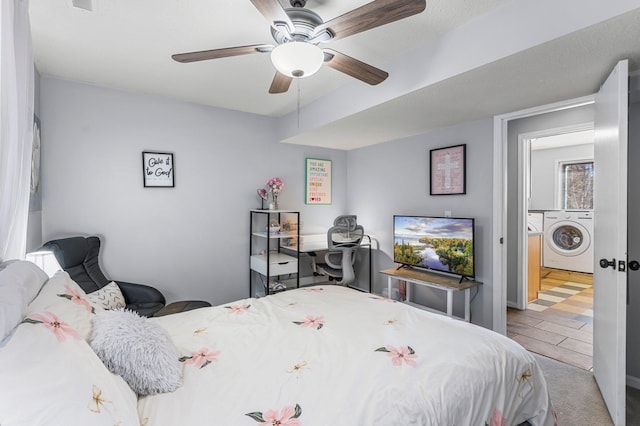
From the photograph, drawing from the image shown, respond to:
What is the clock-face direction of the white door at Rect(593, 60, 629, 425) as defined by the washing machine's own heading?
The white door is roughly at 12 o'clock from the washing machine.

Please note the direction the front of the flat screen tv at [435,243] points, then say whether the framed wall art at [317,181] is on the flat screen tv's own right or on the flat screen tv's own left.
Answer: on the flat screen tv's own right

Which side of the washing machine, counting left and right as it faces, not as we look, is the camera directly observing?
front

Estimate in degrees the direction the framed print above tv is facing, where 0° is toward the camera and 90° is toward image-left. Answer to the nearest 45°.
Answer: approximately 45°

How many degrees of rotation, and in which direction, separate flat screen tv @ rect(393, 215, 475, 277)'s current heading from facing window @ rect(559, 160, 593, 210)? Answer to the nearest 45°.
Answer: approximately 180°

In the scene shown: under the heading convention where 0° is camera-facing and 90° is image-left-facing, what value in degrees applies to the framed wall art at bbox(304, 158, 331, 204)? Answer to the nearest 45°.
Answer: approximately 315°

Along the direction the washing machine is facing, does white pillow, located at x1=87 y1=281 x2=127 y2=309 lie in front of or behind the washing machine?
in front

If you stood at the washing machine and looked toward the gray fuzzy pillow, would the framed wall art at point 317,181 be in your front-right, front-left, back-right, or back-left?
front-right

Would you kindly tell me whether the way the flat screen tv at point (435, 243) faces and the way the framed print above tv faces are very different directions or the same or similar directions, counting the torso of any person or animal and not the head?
same or similar directions

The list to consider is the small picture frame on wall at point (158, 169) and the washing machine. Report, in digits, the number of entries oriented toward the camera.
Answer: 2

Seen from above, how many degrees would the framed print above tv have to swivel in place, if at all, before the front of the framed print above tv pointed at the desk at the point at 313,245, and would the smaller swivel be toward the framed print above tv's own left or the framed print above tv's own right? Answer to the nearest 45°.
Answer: approximately 45° to the framed print above tv's own right

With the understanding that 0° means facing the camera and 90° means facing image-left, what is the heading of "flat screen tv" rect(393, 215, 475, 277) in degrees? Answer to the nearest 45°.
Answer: approximately 45°

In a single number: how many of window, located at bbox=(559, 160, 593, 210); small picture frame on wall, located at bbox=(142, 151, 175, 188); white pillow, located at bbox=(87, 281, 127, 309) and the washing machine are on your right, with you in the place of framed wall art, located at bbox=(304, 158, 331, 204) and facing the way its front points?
2

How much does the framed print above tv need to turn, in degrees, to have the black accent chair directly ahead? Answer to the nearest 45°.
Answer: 0° — it already faces it

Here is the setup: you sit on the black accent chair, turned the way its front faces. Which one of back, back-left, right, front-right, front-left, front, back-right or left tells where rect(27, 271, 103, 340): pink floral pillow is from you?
front-right

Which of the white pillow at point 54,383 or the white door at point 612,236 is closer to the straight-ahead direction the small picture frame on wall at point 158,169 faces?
the white pillow

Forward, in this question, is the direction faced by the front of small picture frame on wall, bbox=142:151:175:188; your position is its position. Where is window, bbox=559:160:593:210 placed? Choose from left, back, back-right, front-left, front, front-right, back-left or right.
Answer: left

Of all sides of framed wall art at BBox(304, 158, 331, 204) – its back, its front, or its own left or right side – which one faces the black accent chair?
right
